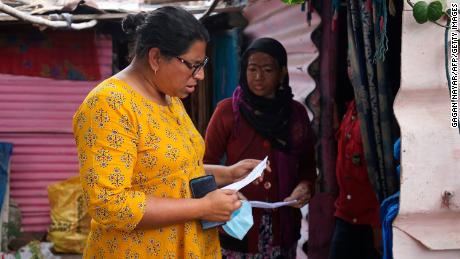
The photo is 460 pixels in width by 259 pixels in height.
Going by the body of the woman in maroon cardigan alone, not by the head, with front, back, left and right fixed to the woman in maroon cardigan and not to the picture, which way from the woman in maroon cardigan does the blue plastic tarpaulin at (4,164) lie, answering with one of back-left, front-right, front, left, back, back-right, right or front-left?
back-right

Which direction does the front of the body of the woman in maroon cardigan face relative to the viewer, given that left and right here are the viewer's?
facing the viewer

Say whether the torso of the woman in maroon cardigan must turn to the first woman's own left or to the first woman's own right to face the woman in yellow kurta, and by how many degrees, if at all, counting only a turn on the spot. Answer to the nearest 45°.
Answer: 0° — they already face them

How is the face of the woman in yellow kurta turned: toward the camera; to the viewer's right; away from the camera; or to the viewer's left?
to the viewer's right

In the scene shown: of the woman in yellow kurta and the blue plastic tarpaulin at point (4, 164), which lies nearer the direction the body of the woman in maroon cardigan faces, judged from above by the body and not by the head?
the woman in yellow kurta

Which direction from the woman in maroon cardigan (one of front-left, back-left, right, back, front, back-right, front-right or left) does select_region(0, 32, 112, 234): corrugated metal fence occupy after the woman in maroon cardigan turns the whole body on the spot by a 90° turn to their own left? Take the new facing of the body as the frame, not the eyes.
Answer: back-left
